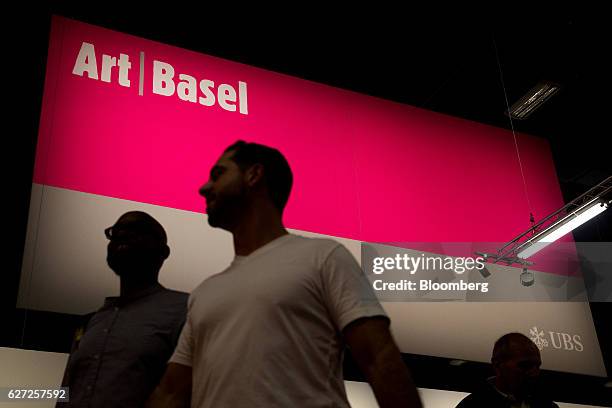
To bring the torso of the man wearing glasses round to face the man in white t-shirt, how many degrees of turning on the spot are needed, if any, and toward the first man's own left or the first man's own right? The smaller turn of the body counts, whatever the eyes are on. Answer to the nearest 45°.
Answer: approximately 90° to the first man's own left

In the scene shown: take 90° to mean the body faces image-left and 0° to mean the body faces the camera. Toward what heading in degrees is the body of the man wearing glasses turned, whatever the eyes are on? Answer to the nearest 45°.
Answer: approximately 45°

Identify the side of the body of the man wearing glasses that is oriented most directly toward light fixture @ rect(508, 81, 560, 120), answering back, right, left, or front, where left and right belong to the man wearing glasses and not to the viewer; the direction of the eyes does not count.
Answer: back

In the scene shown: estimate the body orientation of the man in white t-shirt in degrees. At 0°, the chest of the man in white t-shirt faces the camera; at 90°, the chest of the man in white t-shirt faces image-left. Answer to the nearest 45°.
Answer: approximately 45°

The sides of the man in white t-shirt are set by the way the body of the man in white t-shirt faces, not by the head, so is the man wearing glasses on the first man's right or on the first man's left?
on the first man's right

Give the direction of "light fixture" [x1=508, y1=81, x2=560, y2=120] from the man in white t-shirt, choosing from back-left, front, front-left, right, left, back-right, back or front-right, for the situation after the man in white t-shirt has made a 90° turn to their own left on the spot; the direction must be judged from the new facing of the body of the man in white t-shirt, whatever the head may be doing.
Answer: left

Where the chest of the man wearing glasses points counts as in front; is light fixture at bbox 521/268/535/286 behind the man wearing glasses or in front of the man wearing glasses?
behind
